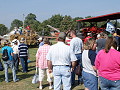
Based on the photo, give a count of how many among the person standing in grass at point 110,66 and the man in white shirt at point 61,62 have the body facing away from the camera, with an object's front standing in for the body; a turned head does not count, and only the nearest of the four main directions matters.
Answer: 2

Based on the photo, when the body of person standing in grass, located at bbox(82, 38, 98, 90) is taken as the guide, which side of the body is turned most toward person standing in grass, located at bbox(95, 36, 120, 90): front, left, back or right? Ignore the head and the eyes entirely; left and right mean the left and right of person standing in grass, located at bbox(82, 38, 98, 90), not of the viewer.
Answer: right

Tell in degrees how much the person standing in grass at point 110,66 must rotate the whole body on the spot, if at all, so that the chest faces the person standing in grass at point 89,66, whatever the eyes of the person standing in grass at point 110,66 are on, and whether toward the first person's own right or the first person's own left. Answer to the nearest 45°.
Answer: approximately 45° to the first person's own left

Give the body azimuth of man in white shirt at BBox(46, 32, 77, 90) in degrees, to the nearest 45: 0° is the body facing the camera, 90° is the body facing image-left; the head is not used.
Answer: approximately 180°

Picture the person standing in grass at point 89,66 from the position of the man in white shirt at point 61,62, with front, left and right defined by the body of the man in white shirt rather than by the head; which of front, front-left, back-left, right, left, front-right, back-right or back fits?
right

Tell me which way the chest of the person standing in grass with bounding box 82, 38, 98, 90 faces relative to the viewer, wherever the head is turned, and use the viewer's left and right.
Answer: facing away from the viewer and to the right of the viewer

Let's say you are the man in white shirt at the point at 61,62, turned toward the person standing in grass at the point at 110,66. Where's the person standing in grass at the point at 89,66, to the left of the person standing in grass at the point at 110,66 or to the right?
left

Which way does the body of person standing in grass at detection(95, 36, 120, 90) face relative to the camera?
away from the camera

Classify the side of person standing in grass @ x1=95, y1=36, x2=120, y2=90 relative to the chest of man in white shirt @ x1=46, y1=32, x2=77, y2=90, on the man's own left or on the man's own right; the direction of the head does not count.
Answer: on the man's own right

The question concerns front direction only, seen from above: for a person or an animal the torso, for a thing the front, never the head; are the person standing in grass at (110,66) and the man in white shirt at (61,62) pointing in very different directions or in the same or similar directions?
same or similar directions

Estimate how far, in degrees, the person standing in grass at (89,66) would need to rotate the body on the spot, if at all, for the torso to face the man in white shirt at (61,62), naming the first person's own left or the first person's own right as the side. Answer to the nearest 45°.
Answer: approximately 135° to the first person's own left
